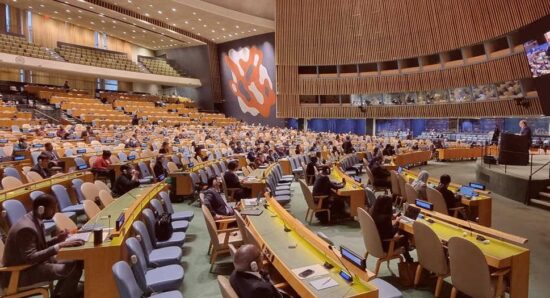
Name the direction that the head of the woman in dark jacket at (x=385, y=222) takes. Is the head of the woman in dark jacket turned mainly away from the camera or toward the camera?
away from the camera

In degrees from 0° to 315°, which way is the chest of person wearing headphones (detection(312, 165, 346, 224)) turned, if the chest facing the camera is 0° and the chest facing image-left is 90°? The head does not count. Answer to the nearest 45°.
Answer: approximately 270°

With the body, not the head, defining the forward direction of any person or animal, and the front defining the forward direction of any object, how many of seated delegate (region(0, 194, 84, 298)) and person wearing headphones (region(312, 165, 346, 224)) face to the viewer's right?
2

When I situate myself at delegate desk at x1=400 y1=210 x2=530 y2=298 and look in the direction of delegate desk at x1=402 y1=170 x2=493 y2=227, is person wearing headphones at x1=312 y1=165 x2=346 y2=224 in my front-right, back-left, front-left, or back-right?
front-left

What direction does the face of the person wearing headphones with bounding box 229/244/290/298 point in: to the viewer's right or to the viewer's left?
to the viewer's right

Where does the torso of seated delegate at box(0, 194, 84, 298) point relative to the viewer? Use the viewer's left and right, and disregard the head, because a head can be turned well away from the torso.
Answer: facing to the right of the viewer

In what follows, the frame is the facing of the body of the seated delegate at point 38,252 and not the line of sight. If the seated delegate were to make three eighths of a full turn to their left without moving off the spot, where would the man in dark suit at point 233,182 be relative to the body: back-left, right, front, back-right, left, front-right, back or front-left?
right

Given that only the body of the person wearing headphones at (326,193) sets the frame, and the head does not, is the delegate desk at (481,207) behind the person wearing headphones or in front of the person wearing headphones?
in front

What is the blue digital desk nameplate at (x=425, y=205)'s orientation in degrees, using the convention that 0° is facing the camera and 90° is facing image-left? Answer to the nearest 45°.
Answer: approximately 45°

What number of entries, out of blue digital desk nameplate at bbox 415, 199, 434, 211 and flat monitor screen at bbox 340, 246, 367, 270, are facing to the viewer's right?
0

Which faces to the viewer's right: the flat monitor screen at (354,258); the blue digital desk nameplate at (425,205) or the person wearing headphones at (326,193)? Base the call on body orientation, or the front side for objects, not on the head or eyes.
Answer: the person wearing headphones

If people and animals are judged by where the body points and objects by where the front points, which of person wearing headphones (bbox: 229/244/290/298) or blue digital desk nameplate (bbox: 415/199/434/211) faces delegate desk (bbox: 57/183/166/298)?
the blue digital desk nameplate

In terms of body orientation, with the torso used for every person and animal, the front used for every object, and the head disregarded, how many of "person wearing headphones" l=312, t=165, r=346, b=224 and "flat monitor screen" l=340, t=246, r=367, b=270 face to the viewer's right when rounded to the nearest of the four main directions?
1

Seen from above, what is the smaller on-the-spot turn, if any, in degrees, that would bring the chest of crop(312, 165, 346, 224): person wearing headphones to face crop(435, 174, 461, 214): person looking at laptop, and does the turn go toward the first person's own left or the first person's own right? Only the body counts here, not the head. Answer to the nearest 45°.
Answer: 0° — they already face them

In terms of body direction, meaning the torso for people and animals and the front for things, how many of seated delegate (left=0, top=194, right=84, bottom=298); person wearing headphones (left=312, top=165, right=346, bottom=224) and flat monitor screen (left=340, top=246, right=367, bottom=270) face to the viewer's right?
2

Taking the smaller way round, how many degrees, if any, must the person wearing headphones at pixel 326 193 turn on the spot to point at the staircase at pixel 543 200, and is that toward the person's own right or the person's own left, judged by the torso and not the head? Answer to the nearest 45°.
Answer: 0° — they already face it
